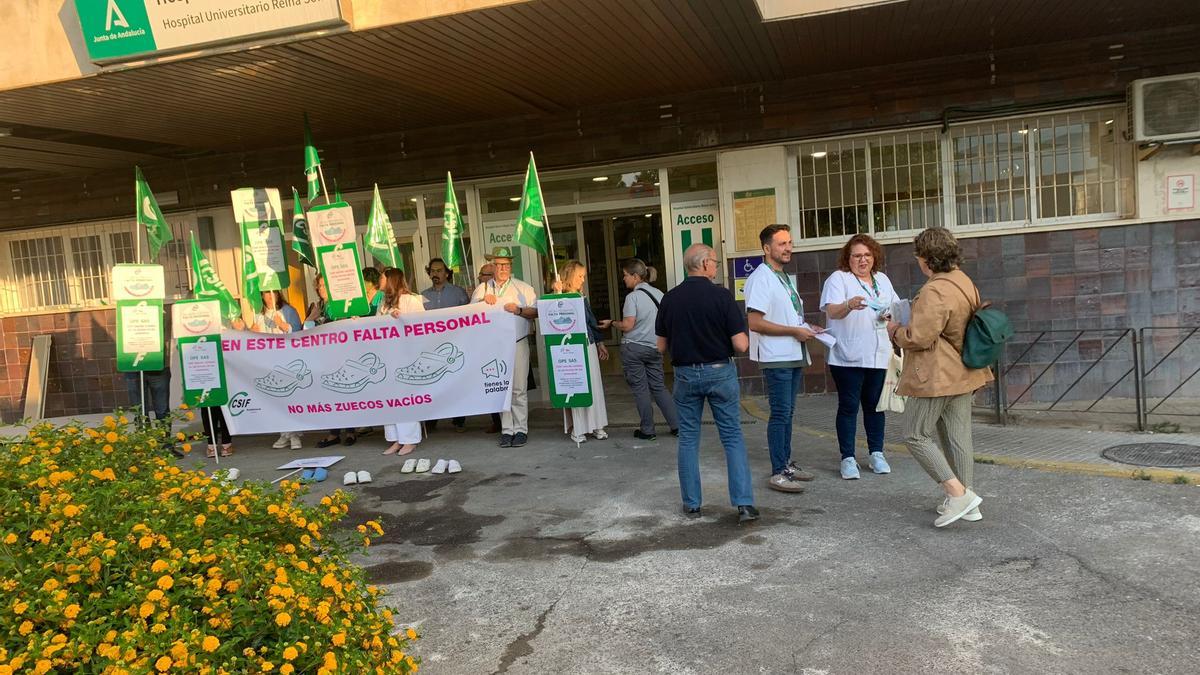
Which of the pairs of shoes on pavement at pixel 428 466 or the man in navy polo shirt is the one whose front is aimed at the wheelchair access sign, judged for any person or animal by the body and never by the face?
the man in navy polo shirt

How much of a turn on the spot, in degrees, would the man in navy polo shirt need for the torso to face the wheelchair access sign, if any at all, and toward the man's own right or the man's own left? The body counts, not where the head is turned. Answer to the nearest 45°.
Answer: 0° — they already face it

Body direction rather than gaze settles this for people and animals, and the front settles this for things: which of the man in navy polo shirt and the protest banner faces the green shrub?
the protest banner

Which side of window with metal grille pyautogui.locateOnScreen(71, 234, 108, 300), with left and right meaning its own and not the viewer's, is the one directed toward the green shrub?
front

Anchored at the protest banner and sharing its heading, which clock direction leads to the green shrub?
The green shrub is roughly at 12 o'clock from the protest banner.

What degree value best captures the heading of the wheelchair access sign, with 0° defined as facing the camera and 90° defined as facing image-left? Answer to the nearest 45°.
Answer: approximately 0°

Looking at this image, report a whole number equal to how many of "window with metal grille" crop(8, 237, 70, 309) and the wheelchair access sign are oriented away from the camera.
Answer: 0

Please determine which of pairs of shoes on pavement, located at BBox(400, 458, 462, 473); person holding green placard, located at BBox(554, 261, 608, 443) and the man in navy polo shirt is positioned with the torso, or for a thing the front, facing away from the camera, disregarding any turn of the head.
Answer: the man in navy polo shirt

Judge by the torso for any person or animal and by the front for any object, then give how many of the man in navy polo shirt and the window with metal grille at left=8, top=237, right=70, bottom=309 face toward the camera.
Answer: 1

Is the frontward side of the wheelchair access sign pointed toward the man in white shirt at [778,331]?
yes

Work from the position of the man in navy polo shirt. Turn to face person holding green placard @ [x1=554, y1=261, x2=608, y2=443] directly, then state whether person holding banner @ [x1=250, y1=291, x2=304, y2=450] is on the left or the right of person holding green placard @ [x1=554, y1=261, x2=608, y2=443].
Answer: left

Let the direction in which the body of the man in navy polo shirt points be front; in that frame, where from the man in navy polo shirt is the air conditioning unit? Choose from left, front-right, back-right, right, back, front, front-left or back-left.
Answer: front-right

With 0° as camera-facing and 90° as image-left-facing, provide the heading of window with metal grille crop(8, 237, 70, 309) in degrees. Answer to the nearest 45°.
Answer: approximately 0°

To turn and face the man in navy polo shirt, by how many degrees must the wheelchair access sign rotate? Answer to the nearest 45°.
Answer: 0° — it already faces them

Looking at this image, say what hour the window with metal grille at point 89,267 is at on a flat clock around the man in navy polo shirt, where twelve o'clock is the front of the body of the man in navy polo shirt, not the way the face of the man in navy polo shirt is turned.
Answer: The window with metal grille is roughly at 10 o'clock from the man in navy polo shirt.

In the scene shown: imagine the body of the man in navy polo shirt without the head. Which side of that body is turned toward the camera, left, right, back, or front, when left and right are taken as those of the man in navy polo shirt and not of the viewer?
back
